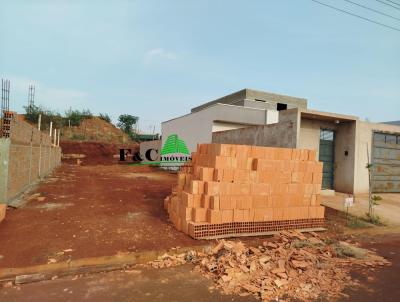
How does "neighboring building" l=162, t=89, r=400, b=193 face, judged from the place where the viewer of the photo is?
facing the viewer and to the right of the viewer

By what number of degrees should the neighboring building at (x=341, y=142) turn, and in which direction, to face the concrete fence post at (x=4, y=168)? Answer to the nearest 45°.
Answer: approximately 90° to its right

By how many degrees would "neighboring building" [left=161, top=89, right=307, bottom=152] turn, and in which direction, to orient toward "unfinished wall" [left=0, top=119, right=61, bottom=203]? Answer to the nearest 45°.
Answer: approximately 90° to its right

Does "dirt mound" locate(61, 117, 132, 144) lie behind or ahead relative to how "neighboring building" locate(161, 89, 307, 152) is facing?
behind
